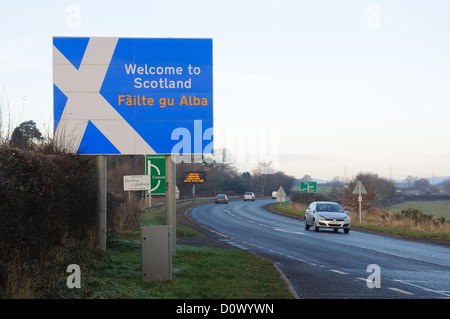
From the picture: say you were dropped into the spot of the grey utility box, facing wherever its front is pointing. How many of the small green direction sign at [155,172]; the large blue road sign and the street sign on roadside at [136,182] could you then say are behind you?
3

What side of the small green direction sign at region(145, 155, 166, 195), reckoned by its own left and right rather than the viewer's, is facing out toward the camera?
front

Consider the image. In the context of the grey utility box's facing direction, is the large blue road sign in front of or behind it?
behind

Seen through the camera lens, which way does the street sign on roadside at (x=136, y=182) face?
facing the viewer

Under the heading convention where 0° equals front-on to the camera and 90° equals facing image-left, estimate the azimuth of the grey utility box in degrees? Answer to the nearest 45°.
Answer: approximately 0°

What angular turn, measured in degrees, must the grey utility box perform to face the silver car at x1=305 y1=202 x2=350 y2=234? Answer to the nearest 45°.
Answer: approximately 135° to its left

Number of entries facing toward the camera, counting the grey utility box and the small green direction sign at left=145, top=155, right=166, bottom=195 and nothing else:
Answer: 2

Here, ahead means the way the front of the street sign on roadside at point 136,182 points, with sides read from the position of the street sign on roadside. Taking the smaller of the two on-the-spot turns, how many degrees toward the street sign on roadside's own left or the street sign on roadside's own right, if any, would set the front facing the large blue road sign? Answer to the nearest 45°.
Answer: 0° — it already faces it

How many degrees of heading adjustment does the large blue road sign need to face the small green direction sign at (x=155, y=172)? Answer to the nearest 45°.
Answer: approximately 180°

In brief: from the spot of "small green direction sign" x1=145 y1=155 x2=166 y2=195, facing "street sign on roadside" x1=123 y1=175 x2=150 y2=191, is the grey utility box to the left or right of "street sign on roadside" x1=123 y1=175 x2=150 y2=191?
left

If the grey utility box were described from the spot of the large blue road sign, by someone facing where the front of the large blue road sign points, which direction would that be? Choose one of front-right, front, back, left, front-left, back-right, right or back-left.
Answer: front

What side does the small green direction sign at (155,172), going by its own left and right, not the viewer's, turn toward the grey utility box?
front

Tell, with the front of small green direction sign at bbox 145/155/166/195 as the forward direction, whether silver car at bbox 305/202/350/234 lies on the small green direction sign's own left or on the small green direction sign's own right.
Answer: on the small green direction sign's own left

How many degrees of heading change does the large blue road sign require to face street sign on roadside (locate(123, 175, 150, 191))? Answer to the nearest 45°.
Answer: approximately 180°
